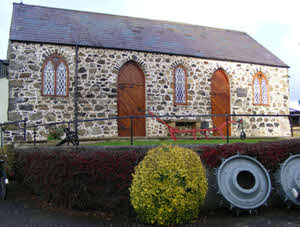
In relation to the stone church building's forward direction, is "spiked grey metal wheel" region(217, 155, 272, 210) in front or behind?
in front

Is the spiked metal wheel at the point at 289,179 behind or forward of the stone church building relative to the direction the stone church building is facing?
forward

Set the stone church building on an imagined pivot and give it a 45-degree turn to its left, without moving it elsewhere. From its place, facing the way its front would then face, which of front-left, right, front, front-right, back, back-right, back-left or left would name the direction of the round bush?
front-right

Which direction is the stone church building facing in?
toward the camera

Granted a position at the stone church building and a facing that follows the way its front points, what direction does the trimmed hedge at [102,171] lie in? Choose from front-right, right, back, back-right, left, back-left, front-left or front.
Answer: front

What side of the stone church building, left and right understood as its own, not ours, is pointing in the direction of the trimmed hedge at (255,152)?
front
